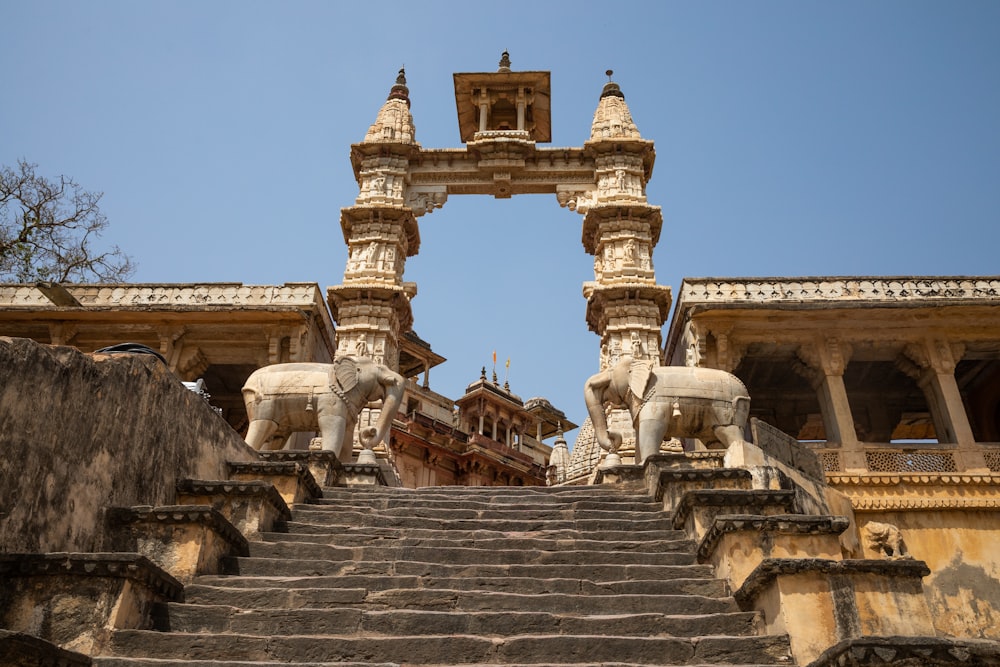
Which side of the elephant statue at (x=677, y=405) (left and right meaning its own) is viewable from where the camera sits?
left

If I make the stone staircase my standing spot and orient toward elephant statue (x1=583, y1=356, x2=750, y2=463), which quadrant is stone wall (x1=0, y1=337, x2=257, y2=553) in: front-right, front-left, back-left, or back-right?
back-left

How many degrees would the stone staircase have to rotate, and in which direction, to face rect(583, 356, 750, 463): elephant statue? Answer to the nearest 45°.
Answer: approximately 135° to its left

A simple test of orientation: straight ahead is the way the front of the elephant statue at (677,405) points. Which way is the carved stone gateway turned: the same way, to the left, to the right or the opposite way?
to the left

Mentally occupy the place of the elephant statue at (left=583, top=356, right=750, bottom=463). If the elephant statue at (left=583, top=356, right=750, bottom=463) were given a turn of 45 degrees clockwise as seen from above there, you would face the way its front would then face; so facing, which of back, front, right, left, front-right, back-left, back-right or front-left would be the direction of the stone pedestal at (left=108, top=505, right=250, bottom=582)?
left

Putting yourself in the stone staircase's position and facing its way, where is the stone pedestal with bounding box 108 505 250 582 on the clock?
The stone pedestal is roughly at 3 o'clock from the stone staircase.

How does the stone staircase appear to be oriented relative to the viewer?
toward the camera

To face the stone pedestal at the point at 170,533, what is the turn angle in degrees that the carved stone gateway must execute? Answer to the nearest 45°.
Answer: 0° — it already faces it

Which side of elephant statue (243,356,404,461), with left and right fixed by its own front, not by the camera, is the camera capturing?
right

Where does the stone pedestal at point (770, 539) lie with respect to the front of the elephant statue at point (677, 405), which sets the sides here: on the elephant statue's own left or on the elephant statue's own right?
on the elephant statue's own left

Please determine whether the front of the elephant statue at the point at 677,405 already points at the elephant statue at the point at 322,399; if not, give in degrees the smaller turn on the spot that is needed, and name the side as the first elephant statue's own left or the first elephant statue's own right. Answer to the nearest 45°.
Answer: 0° — it already faces it

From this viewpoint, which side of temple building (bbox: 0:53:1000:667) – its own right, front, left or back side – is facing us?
front

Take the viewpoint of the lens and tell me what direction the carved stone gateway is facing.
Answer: facing the viewer

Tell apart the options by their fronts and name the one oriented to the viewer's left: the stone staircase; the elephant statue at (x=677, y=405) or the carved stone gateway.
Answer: the elephant statue

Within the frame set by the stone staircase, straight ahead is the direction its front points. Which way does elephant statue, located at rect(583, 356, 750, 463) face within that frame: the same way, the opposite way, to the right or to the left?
to the right
